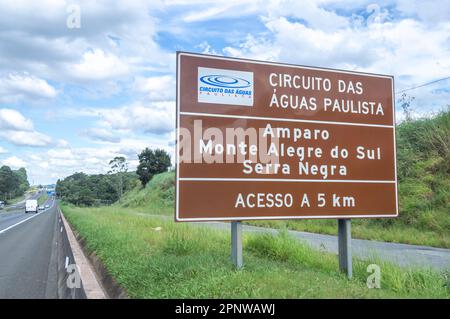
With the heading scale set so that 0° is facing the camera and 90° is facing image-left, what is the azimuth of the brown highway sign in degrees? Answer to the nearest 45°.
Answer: approximately 315°
